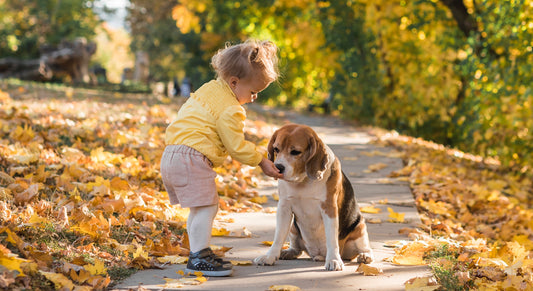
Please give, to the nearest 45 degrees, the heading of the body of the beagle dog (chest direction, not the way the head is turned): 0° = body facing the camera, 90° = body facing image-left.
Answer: approximately 45°

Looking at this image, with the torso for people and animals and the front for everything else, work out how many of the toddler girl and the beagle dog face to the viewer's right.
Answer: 1

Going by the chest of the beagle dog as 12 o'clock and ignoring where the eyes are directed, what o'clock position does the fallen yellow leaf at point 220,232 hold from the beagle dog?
The fallen yellow leaf is roughly at 3 o'clock from the beagle dog.

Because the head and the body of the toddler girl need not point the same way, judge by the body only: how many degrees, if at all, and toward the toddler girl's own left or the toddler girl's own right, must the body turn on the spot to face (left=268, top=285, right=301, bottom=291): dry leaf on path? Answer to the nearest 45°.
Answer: approximately 45° to the toddler girl's own right

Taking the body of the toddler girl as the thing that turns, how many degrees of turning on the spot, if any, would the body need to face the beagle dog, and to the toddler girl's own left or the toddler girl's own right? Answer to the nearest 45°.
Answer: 0° — they already face it

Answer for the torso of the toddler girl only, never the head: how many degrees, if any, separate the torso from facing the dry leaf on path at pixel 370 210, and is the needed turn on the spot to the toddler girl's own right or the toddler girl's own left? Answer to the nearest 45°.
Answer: approximately 45° to the toddler girl's own left

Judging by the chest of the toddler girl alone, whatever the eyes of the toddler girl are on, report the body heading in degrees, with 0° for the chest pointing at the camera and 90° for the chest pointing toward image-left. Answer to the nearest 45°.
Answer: approximately 270°

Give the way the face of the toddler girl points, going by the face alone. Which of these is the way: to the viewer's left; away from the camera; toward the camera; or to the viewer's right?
to the viewer's right

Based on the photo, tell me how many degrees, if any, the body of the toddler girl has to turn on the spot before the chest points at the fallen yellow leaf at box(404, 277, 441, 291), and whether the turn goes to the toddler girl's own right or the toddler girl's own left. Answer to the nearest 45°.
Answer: approximately 45° to the toddler girl's own right
